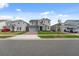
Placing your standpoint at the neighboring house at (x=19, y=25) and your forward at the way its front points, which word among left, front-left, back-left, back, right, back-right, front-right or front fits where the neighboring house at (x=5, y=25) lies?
right

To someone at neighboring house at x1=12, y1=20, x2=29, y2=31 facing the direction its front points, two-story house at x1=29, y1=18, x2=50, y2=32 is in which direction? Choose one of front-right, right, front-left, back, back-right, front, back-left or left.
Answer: left

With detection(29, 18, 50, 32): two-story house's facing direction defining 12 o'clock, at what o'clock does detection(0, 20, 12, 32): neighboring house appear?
The neighboring house is roughly at 3 o'clock from the two-story house.

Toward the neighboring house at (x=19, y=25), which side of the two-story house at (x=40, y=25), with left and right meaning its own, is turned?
right

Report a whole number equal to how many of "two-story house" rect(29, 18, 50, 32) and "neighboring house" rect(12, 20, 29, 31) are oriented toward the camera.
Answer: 2

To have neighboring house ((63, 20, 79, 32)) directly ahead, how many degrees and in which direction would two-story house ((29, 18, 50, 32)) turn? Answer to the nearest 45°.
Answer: approximately 90° to its left

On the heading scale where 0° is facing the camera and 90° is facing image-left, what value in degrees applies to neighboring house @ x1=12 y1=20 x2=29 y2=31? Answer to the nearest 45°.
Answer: approximately 0°

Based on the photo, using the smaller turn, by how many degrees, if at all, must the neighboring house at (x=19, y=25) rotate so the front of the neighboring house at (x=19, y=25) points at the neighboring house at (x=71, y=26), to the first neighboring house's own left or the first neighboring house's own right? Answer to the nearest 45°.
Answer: approximately 90° to the first neighboring house's own left
